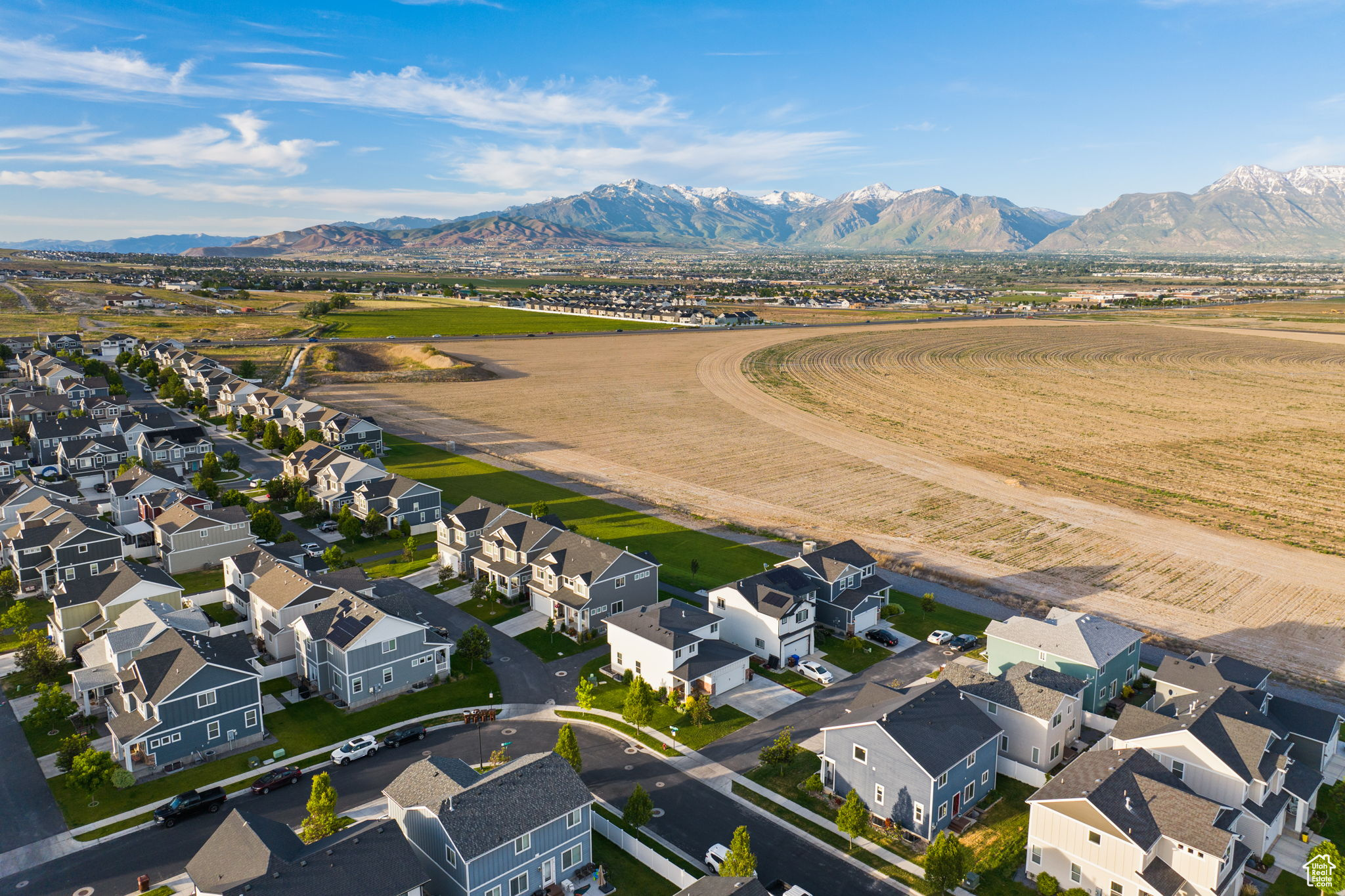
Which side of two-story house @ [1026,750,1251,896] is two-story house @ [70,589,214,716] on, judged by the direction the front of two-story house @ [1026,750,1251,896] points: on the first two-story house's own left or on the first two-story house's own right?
on the first two-story house's own right

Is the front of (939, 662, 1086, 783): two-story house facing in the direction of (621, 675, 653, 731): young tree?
no

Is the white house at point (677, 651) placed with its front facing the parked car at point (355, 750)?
no

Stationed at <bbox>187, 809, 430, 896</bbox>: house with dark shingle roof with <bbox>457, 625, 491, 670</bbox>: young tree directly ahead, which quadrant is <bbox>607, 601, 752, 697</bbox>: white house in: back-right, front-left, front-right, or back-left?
front-right

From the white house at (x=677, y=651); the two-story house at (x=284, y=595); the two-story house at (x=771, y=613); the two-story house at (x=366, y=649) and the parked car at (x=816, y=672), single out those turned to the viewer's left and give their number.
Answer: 0

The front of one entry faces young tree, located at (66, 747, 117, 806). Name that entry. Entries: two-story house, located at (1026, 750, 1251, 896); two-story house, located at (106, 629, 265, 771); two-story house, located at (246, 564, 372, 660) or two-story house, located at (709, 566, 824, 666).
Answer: two-story house, located at (106, 629, 265, 771)

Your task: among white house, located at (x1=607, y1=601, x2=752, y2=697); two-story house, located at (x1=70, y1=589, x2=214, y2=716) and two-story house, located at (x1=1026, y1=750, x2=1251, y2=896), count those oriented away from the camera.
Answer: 0

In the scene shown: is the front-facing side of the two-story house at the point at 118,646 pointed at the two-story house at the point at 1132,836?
no

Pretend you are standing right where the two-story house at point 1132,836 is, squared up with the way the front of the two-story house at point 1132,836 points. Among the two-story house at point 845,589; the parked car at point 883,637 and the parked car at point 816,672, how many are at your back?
3

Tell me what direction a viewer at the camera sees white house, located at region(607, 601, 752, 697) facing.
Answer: facing the viewer and to the right of the viewer

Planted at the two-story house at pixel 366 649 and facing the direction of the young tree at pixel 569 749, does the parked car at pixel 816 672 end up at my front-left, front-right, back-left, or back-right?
front-left

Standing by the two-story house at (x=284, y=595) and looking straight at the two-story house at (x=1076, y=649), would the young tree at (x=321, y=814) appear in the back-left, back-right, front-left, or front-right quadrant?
front-right

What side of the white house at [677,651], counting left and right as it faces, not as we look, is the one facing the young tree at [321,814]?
right

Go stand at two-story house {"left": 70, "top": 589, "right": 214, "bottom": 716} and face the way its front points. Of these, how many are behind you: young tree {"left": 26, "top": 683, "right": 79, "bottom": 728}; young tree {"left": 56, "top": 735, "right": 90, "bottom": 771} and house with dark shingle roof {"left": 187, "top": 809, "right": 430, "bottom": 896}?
0

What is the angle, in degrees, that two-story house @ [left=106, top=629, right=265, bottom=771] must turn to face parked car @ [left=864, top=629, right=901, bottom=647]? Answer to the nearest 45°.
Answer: approximately 135° to its left

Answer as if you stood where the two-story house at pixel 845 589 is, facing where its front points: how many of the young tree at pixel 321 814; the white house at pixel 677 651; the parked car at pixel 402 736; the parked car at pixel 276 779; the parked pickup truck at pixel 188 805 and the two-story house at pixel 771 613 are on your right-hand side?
6
